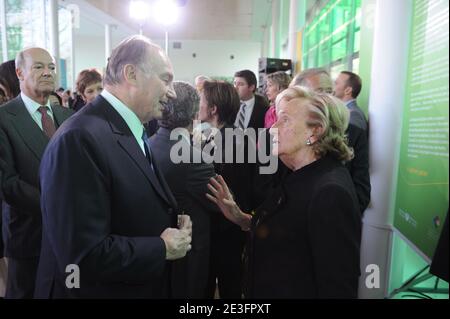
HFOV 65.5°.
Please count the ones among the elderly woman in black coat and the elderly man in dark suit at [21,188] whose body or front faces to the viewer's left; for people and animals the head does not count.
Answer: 1

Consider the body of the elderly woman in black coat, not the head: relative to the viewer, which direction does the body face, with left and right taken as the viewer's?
facing to the left of the viewer

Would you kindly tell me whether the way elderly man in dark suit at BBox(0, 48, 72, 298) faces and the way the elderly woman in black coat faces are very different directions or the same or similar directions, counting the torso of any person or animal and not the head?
very different directions

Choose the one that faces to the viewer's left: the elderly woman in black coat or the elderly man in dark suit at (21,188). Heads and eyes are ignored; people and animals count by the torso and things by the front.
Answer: the elderly woman in black coat

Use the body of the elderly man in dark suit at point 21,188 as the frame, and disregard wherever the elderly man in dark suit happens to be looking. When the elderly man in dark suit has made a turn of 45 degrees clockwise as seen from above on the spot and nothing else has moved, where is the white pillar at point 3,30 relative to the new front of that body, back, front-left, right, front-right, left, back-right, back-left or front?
back

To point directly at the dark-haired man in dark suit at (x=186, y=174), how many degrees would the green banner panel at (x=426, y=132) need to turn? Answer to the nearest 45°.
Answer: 0° — it already faces them

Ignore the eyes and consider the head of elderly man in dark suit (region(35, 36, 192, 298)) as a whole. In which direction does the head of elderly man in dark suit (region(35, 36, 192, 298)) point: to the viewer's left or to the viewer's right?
to the viewer's right

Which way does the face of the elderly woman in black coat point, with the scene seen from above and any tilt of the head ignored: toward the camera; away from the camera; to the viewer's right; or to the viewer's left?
to the viewer's left

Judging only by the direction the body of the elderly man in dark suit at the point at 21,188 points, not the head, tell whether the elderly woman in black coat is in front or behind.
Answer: in front

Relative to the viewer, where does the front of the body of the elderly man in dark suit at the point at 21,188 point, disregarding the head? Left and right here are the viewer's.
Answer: facing the viewer and to the right of the viewer

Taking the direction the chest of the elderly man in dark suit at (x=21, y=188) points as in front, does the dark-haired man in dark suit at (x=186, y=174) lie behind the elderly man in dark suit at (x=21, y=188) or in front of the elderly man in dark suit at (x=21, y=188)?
in front

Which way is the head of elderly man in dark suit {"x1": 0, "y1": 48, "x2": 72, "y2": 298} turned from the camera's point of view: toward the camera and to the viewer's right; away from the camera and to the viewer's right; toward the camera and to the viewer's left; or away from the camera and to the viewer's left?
toward the camera and to the viewer's right

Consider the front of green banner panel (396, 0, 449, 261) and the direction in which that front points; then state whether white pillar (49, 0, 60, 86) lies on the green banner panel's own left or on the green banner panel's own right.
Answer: on the green banner panel's own right

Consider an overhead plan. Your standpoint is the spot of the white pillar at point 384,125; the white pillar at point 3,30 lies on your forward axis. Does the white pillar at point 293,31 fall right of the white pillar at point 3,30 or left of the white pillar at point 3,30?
right
